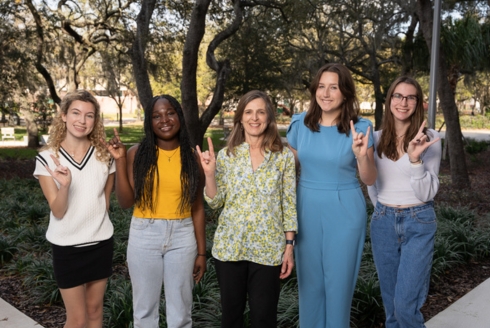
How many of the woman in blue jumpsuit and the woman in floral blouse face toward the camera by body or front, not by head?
2

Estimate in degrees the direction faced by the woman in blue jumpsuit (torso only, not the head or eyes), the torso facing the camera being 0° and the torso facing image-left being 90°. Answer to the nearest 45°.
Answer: approximately 0°

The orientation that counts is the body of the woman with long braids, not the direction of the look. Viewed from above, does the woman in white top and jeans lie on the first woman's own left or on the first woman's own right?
on the first woman's own left

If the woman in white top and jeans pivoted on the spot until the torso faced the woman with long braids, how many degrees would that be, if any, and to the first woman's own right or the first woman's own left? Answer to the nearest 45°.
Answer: approximately 45° to the first woman's own right

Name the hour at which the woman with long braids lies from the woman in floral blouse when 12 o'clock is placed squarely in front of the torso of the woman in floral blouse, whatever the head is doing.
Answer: The woman with long braids is roughly at 3 o'clock from the woman in floral blouse.

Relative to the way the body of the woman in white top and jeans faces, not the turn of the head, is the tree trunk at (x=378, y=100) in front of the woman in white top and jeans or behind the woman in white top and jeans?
behind

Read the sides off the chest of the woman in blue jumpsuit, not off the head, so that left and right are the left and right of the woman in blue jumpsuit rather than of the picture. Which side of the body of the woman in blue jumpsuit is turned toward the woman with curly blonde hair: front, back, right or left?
right

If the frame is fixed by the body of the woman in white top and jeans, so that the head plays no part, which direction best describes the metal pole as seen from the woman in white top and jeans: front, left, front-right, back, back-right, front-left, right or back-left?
back

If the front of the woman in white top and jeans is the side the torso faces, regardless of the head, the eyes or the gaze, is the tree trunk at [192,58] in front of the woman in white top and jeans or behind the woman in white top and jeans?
behind

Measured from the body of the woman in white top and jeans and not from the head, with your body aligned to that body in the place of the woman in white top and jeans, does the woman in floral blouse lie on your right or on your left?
on your right

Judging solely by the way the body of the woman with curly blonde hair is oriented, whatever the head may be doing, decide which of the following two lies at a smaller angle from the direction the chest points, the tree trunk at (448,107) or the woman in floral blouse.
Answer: the woman in floral blouse

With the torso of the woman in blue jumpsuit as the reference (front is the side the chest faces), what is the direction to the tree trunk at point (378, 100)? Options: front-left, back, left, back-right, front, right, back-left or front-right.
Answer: back
